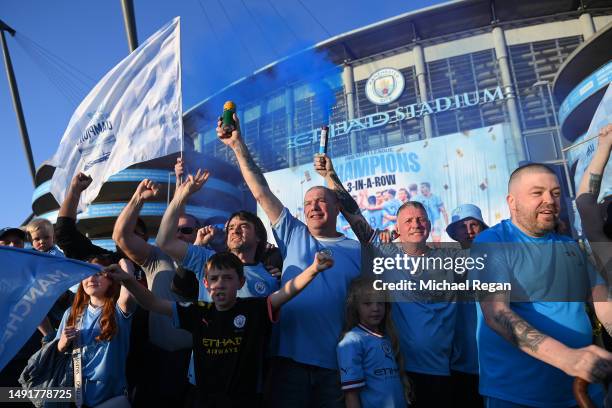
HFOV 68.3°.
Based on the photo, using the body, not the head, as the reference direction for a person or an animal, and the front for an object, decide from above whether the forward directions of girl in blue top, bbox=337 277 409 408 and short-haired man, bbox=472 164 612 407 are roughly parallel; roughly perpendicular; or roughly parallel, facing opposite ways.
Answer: roughly parallel

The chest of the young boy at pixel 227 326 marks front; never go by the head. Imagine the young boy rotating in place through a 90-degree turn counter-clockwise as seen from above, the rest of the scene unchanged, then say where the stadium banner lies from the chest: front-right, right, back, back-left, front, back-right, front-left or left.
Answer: front-left

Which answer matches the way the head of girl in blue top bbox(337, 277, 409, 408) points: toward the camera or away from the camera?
toward the camera

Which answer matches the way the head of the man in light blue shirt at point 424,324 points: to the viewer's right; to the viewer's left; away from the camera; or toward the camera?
toward the camera

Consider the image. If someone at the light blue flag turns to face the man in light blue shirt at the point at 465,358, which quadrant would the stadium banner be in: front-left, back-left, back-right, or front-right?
front-left

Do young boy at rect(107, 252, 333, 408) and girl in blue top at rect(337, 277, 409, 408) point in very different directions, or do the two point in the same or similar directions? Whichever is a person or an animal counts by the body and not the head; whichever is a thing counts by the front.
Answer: same or similar directions

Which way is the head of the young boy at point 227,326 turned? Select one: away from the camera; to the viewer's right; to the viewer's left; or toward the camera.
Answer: toward the camera

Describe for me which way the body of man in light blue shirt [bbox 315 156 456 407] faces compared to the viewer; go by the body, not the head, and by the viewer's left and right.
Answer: facing the viewer

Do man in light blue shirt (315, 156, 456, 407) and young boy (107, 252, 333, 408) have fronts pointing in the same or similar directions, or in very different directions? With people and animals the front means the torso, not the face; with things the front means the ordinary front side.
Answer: same or similar directions

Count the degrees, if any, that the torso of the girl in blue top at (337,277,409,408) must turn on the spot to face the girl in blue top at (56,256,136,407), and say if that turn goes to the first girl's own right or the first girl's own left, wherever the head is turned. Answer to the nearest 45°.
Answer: approximately 135° to the first girl's own right

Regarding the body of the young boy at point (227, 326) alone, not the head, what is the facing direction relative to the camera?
toward the camera

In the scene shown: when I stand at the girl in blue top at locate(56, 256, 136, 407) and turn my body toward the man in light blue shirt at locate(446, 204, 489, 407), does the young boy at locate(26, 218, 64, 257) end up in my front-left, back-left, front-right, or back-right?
back-left

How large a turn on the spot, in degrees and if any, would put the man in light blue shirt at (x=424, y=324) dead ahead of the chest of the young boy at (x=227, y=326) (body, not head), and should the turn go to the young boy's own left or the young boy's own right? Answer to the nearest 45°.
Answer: approximately 90° to the young boy's own left

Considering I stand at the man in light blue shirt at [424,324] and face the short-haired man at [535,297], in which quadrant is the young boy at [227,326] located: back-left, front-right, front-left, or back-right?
back-right

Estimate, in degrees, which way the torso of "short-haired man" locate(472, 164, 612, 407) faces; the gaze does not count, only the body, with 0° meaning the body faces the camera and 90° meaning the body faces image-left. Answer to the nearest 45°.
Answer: approximately 315°

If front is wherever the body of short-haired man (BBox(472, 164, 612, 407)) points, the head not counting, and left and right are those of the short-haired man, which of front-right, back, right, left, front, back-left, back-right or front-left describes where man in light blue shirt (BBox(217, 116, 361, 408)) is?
back-right

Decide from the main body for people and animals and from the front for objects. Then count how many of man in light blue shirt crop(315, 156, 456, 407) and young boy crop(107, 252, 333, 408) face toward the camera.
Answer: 2
